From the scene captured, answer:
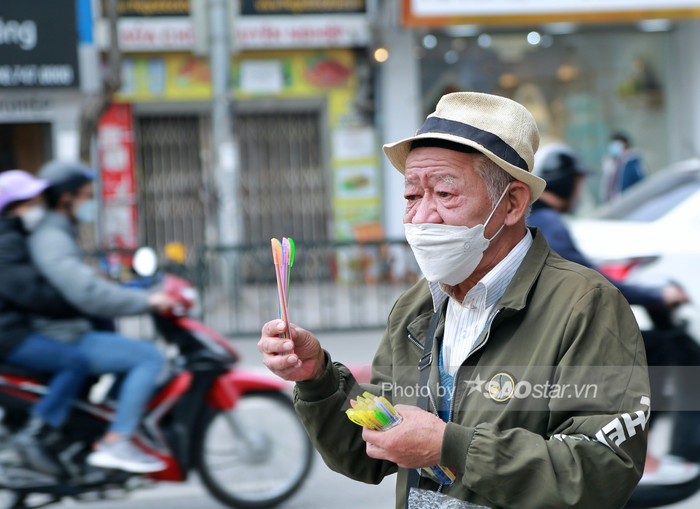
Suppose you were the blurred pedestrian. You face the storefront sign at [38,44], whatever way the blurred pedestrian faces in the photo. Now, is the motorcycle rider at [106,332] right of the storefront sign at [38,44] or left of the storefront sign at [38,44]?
left

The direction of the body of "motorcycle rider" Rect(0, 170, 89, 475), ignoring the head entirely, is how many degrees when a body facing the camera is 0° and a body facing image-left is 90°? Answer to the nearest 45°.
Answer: approximately 270°

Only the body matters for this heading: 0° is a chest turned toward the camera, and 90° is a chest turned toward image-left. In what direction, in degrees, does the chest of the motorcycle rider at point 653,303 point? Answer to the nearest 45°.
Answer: approximately 270°

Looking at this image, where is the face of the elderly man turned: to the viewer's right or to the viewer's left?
to the viewer's left

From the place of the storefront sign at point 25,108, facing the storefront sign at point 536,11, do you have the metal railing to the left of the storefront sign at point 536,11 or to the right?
right

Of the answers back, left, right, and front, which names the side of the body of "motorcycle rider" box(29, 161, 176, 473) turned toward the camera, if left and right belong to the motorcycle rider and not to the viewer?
right

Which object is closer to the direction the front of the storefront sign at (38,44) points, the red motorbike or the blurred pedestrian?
the red motorbike

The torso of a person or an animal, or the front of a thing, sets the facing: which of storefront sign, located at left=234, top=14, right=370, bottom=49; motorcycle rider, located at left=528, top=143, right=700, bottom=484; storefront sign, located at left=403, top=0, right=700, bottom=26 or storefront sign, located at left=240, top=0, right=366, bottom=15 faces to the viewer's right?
the motorcycle rider

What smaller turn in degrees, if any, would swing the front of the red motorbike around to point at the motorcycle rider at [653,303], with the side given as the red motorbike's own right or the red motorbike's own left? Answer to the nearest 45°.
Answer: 0° — it already faces them

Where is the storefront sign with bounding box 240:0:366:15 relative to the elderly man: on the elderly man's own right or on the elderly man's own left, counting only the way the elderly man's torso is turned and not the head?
on the elderly man's own right
